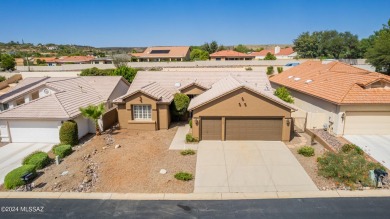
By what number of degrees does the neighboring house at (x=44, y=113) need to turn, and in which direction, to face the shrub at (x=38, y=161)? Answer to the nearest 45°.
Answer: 0° — it already faces it

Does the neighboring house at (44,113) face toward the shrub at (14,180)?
yes

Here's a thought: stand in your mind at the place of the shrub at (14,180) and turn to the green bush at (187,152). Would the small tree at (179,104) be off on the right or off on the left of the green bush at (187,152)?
left

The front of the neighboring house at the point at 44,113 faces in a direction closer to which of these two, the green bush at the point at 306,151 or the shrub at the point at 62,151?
the shrub

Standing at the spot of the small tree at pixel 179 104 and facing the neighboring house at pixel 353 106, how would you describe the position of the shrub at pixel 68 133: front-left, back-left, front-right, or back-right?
back-right

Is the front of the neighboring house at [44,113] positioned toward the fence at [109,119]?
no

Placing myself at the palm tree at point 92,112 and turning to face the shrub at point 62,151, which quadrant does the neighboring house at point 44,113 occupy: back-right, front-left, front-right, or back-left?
front-right

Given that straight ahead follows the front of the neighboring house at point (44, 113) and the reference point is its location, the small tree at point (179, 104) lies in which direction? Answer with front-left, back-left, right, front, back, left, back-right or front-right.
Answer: left

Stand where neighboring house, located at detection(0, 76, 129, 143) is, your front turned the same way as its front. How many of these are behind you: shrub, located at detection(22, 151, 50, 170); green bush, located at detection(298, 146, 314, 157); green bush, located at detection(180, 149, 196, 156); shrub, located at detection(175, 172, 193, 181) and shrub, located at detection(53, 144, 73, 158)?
0

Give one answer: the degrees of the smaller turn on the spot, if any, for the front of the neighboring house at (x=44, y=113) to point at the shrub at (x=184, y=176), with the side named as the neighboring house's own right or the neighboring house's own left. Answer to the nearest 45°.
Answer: approximately 45° to the neighboring house's own left

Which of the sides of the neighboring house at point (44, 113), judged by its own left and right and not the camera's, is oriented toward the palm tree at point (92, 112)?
left

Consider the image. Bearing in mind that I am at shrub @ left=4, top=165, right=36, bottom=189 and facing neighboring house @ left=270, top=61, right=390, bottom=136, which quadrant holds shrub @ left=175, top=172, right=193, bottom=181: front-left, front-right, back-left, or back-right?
front-right

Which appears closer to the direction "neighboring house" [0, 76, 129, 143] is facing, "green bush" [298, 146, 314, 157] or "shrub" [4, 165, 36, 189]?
the shrub

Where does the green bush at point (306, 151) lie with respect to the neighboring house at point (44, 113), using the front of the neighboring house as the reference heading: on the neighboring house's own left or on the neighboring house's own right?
on the neighboring house's own left

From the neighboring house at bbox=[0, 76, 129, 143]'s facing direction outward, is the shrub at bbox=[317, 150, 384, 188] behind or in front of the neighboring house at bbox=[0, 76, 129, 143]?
in front

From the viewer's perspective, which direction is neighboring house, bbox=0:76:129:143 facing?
toward the camera
